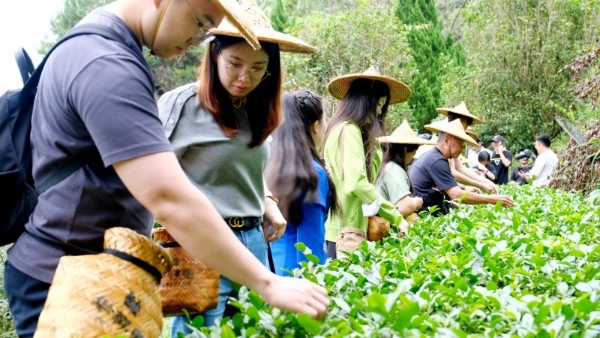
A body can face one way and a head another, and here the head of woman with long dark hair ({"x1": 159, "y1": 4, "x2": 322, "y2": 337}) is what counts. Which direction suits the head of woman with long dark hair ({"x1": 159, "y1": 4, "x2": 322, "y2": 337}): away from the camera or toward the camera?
toward the camera

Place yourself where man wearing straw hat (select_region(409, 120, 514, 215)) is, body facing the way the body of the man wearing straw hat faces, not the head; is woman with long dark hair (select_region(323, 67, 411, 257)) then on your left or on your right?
on your right

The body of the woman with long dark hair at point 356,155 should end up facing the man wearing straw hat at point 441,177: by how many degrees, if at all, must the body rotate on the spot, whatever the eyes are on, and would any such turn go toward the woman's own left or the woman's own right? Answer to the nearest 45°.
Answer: approximately 45° to the woman's own left

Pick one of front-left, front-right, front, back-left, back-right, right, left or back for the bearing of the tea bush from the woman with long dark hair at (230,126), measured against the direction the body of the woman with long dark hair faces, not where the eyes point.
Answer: front

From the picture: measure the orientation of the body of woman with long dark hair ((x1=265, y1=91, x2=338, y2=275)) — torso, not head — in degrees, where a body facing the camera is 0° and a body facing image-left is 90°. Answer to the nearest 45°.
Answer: approximately 225°

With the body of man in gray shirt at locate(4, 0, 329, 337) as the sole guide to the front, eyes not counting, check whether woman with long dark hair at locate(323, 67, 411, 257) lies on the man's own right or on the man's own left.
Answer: on the man's own left

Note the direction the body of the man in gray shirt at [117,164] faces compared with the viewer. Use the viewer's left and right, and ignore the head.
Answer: facing to the right of the viewer

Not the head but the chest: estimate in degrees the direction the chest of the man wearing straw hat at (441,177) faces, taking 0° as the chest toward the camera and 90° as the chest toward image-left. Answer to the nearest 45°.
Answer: approximately 270°

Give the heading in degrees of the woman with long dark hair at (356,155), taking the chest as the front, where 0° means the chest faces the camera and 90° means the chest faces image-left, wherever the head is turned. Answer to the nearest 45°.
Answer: approximately 270°

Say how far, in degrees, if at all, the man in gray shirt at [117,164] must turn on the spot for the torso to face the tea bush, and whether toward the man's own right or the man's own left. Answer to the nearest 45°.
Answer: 0° — they already face it

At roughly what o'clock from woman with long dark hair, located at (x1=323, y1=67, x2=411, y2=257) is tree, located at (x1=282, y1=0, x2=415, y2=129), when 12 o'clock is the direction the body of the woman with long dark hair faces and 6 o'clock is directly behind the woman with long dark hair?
The tree is roughly at 9 o'clock from the woman with long dark hair.

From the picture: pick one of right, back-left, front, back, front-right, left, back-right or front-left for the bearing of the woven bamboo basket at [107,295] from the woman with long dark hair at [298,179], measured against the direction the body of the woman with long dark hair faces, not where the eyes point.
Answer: back-right

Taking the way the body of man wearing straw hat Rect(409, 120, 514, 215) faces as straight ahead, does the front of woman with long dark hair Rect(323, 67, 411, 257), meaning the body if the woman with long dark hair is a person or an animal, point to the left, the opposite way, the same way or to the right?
the same way

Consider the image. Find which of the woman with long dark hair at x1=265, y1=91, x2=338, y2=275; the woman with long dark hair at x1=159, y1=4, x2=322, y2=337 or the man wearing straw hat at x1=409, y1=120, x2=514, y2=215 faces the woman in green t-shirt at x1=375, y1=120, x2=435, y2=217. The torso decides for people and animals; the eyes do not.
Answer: the woman with long dark hair at x1=265, y1=91, x2=338, y2=275
